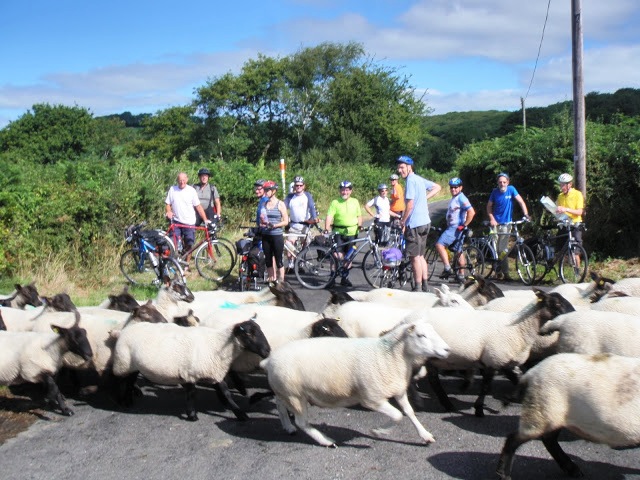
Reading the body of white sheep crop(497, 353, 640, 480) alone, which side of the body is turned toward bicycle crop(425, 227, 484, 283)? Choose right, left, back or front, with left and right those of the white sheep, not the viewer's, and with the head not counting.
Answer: left

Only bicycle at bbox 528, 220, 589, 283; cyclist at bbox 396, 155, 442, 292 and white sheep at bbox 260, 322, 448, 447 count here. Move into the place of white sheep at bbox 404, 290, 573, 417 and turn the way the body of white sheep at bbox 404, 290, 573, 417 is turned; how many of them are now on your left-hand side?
2

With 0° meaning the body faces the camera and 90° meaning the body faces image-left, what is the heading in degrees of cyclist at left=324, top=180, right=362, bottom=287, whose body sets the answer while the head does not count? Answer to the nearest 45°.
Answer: approximately 0°

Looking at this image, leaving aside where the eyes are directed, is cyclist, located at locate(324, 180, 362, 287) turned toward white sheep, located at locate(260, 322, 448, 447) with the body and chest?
yes

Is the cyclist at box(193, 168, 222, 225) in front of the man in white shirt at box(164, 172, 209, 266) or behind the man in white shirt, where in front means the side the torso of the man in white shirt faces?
behind

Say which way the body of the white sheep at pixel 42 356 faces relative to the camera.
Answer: to the viewer's right

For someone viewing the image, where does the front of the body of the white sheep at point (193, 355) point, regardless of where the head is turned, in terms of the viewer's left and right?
facing to the right of the viewer

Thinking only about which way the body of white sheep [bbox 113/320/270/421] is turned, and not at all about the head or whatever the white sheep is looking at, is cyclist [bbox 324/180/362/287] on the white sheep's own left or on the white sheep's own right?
on the white sheep's own left

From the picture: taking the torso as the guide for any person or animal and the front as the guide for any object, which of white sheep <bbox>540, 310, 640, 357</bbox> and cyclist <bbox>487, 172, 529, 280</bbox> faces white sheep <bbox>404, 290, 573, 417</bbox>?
the cyclist
